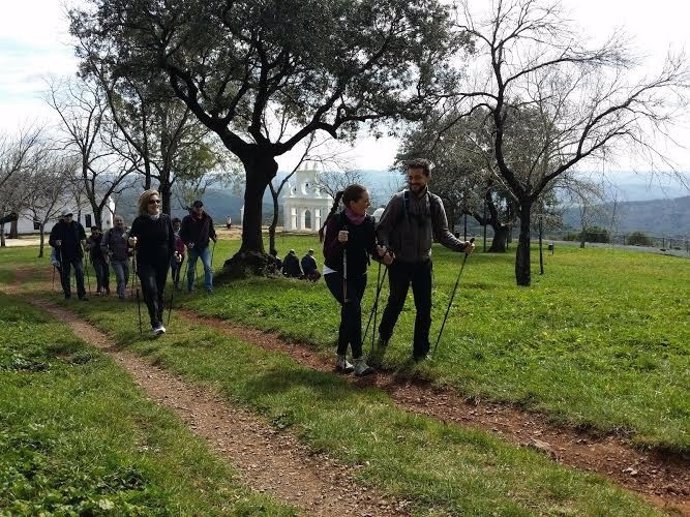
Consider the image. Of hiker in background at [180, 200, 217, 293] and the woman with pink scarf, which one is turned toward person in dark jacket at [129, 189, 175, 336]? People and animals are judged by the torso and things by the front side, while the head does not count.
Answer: the hiker in background

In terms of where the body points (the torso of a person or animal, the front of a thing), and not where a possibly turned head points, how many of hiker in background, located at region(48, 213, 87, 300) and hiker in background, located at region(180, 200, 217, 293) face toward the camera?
2

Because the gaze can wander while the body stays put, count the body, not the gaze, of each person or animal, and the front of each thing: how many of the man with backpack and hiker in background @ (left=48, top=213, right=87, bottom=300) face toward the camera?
2

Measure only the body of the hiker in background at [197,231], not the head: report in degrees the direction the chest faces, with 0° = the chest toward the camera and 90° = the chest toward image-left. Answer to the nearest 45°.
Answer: approximately 0°

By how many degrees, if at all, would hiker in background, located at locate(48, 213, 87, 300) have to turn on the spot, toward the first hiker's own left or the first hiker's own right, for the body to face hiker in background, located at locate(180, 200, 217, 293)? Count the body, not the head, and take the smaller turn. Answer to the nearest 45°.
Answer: approximately 45° to the first hiker's own left

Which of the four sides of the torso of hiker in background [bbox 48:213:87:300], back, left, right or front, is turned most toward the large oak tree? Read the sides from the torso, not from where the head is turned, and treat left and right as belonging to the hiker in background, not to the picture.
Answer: left
